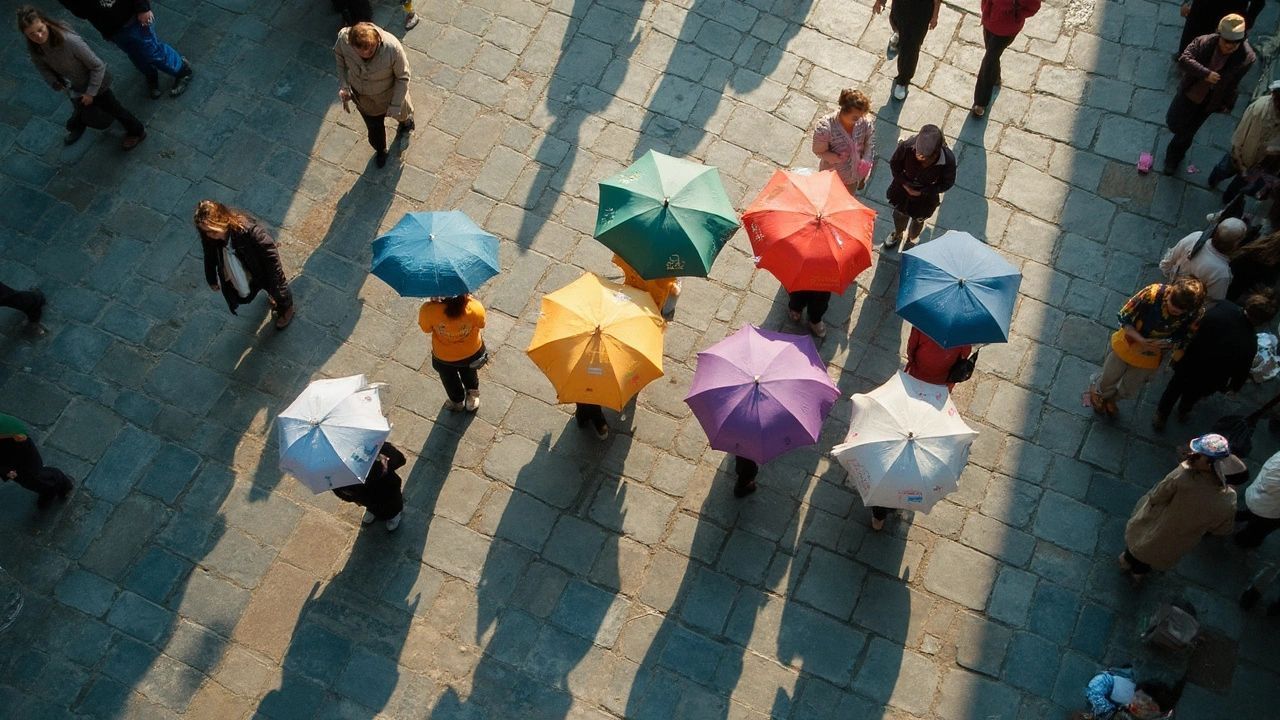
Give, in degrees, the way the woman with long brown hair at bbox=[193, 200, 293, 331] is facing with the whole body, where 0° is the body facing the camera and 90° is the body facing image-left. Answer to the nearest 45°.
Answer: approximately 45°

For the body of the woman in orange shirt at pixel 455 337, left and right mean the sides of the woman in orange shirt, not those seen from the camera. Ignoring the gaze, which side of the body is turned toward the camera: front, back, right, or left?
back

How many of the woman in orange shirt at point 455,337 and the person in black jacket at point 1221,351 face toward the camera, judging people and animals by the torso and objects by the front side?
0

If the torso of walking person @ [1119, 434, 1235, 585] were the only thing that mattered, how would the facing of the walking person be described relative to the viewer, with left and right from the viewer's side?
facing away from the viewer and to the right of the viewer

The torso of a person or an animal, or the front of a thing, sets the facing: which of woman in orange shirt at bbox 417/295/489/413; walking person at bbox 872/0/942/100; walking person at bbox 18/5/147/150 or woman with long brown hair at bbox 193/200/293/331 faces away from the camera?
the woman in orange shirt
